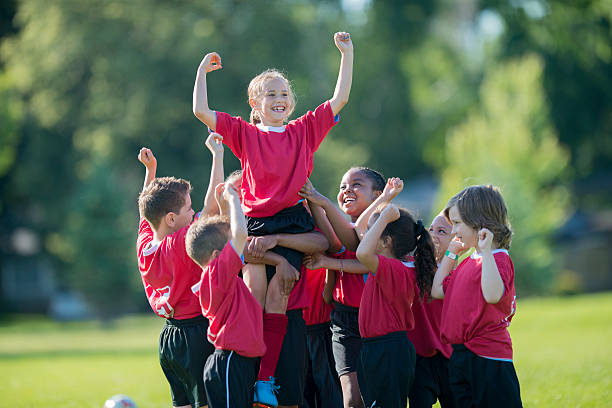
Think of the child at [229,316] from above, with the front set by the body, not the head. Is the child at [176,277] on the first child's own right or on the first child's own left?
on the first child's own left

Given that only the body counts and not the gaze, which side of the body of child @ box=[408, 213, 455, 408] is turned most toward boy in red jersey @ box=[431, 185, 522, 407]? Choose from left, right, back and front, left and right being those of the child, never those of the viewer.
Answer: left

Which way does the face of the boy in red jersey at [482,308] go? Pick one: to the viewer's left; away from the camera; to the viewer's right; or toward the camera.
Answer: to the viewer's left

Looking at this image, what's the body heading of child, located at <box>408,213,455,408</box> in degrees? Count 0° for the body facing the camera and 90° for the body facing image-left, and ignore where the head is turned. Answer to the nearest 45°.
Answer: approximately 45°

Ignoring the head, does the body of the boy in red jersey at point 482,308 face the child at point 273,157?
yes

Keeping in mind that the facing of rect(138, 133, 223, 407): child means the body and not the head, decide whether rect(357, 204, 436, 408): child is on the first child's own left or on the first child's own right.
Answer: on the first child's own right

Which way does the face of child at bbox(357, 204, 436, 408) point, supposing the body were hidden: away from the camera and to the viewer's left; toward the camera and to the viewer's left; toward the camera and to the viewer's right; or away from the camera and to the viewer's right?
away from the camera and to the viewer's left

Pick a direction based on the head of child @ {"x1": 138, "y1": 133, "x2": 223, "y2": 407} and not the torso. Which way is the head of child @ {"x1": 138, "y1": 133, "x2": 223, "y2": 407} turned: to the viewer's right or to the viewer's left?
to the viewer's right

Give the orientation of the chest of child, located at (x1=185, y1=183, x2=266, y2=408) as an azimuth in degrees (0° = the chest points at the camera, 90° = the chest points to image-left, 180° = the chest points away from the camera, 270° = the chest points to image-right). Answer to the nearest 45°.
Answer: approximately 270°
